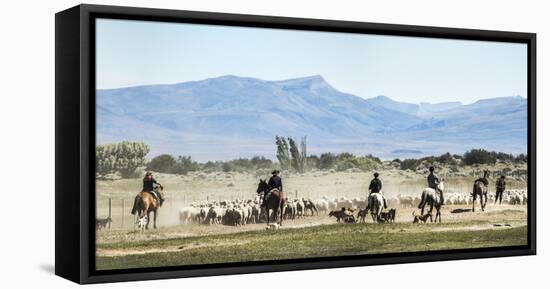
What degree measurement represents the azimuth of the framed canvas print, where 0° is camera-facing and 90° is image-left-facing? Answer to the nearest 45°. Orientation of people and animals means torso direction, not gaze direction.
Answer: approximately 315°
